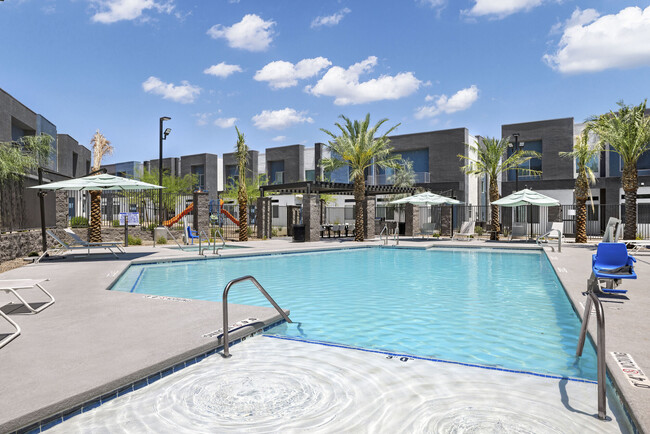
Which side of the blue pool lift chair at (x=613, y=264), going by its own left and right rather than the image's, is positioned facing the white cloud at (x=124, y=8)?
right

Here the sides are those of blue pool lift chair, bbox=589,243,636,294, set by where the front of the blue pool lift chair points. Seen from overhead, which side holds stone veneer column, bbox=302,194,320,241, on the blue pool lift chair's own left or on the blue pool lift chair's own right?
on the blue pool lift chair's own right

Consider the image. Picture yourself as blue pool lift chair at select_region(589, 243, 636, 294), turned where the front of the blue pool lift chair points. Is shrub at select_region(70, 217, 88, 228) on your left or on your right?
on your right

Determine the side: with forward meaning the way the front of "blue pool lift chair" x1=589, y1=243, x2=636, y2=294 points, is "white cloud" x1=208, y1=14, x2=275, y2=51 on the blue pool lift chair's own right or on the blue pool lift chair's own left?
on the blue pool lift chair's own right
